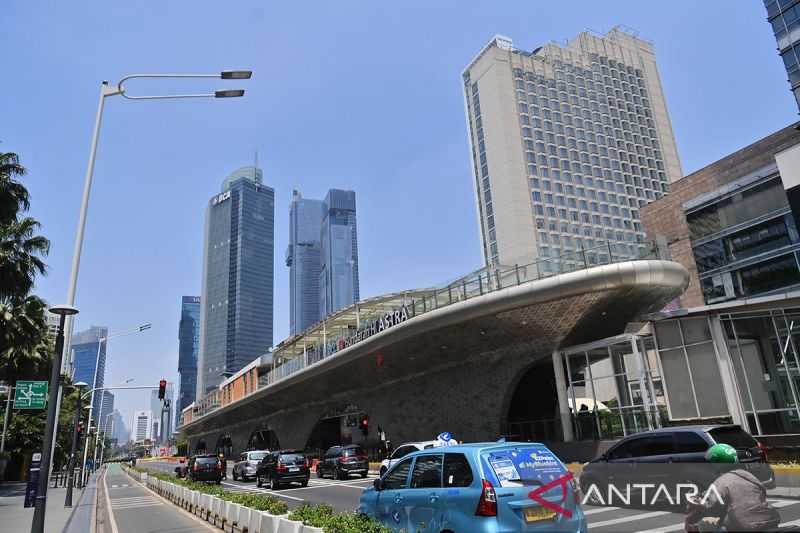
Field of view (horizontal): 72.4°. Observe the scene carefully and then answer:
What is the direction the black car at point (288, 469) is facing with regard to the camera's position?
facing away from the viewer and to the left of the viewer

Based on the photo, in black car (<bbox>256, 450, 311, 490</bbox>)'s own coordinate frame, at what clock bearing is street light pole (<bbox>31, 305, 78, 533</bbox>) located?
The street light pole is roughly at 8 o'clock from the black car.

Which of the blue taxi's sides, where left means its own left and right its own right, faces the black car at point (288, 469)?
front

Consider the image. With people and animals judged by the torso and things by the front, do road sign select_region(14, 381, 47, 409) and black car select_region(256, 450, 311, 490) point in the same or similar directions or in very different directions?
very different directions

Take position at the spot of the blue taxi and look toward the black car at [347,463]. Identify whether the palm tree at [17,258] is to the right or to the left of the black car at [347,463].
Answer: left

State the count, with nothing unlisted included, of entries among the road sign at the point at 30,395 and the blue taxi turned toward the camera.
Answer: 1

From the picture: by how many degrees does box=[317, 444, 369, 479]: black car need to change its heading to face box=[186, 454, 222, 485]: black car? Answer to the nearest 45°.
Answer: approximately 45° to its left

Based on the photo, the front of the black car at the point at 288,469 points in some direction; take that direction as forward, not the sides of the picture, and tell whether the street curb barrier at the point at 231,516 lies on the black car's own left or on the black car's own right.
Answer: on the black car's own left

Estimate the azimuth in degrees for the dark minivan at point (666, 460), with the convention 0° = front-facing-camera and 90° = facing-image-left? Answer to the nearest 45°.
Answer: approximately 135°

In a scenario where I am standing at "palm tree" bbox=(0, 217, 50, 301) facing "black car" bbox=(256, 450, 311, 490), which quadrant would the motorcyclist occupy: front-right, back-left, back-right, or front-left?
front-right

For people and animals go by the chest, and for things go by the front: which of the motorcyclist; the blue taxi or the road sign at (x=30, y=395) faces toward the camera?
the road sign

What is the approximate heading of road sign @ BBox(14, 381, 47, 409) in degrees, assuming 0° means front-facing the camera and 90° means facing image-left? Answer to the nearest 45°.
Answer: approximately 0°
